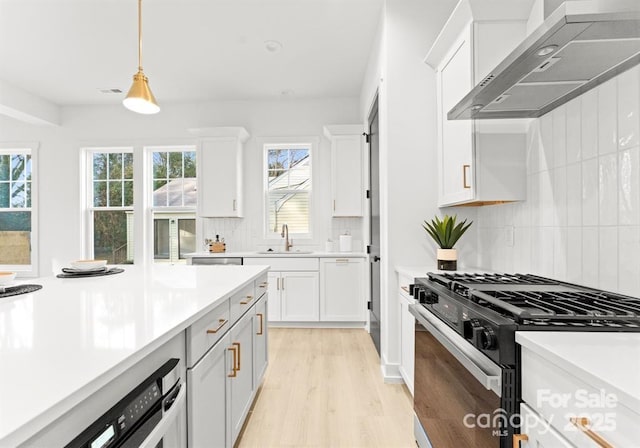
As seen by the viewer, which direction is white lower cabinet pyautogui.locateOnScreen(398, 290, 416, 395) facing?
to the viewer's left

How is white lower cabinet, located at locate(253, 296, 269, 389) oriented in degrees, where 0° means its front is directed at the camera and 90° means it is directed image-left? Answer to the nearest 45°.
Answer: approximately 270°

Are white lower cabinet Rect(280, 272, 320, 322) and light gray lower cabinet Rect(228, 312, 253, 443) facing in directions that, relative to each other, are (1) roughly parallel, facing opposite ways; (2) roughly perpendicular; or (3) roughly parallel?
roughly perpendicular

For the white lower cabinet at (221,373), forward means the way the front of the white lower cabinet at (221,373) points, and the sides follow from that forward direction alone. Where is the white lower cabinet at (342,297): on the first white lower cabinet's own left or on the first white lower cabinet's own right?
on the first white lower cabinet's own left

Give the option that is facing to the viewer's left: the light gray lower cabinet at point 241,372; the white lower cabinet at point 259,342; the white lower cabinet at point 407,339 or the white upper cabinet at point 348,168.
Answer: the white lower cabinet at point 407,339

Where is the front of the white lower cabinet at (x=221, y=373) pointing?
to the viewer's right

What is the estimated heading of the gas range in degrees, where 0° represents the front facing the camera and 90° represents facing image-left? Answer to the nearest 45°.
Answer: approximately 45°

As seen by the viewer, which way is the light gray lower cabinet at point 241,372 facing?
to the viewer's right

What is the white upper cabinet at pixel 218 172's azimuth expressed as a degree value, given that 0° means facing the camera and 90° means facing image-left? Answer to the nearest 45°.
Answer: approximately 0°

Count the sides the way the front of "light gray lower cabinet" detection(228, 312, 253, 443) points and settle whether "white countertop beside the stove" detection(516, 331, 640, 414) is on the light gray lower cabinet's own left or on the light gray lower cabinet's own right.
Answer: on the light gray lower cabinet's own right
